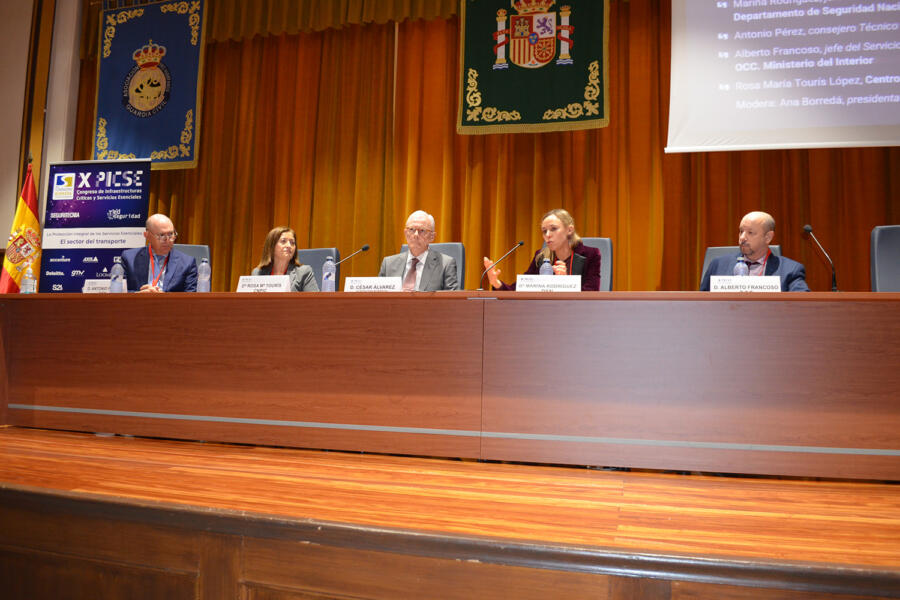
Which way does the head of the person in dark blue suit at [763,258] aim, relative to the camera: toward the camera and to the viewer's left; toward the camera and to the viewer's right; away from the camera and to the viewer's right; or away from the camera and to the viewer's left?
toward the camera and to the viewer's left

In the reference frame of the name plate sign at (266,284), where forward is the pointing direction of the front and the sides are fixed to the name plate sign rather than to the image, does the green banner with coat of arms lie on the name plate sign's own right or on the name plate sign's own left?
on the name plate sign's own left

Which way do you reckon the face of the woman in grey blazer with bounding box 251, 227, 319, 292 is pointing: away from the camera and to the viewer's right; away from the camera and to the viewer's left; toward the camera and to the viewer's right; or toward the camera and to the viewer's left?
toward the camera and to the viewer's right

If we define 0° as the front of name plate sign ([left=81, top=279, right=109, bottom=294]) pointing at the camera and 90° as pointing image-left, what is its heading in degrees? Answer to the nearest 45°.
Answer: approximately 0°

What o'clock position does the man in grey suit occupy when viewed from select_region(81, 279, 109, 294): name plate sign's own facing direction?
The man in grey suit is roughly at 9 o'clock from the name plate sign.

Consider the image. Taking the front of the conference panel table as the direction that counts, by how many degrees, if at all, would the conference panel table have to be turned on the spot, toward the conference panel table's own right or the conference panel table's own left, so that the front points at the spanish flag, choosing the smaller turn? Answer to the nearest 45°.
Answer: approximately 135° to the conference panel table's own right

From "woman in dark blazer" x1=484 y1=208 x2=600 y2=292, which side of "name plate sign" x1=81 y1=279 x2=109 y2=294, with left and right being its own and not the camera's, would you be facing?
left

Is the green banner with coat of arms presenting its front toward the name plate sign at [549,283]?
yes
